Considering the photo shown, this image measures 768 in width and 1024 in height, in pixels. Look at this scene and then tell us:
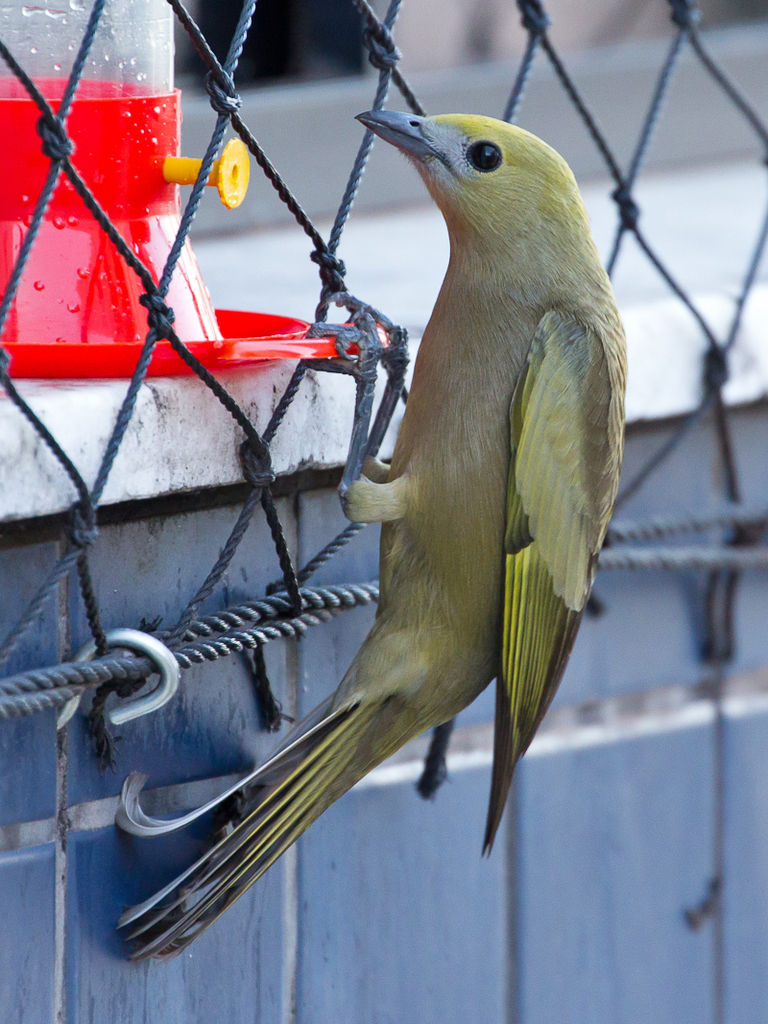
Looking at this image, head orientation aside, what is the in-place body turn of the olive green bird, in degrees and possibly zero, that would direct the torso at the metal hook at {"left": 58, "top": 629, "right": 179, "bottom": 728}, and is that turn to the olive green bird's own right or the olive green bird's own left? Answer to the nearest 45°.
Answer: approximately 45° to the olive green bird's own left

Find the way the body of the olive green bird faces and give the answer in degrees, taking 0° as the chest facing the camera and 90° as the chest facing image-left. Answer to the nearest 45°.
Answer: approximately 90°

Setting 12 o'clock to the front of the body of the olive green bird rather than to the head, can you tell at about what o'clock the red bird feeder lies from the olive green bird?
The red bird feeder is roughly at 11 o'clock from the olive green bird.
